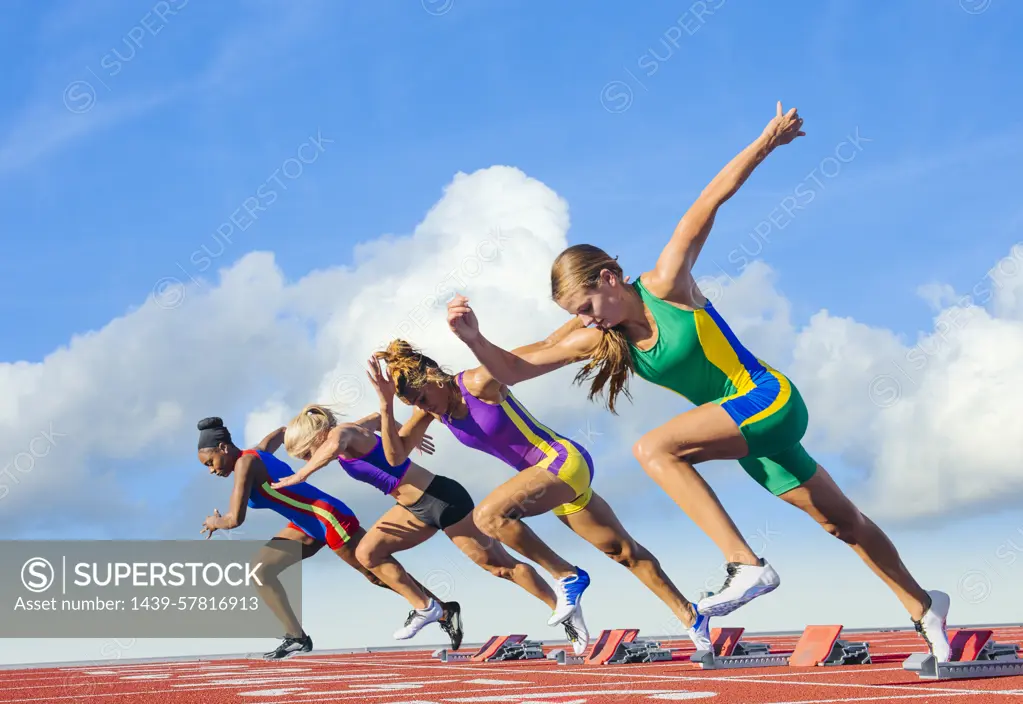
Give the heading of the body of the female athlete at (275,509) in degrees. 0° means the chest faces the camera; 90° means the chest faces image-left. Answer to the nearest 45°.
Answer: approximately 90°

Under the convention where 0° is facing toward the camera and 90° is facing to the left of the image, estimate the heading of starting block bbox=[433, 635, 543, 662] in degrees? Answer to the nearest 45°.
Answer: approximately 90°

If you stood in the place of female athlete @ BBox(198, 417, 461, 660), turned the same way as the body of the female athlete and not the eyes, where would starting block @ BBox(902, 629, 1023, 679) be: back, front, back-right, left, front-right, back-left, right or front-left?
back-left

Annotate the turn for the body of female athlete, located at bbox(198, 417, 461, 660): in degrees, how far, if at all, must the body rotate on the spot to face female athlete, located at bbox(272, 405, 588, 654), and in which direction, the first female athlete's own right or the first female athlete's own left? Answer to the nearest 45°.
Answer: approximately 135° to the first female athlete's own left

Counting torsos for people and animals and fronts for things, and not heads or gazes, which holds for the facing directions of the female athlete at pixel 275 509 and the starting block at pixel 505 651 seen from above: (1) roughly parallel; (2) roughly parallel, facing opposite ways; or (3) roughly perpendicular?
roughly parallel

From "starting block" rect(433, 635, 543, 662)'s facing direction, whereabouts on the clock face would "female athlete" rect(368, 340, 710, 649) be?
The female athlete is roughly at 9 o'clock from the starting block.

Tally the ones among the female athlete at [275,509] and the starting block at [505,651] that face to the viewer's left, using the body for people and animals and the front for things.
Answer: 2
